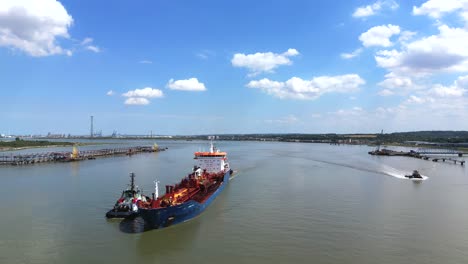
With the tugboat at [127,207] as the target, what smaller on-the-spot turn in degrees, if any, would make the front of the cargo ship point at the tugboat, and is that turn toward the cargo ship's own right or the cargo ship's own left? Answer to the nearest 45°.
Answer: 0° — it already faces it

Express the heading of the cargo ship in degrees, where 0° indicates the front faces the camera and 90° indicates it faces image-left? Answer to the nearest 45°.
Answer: approximately 45°
